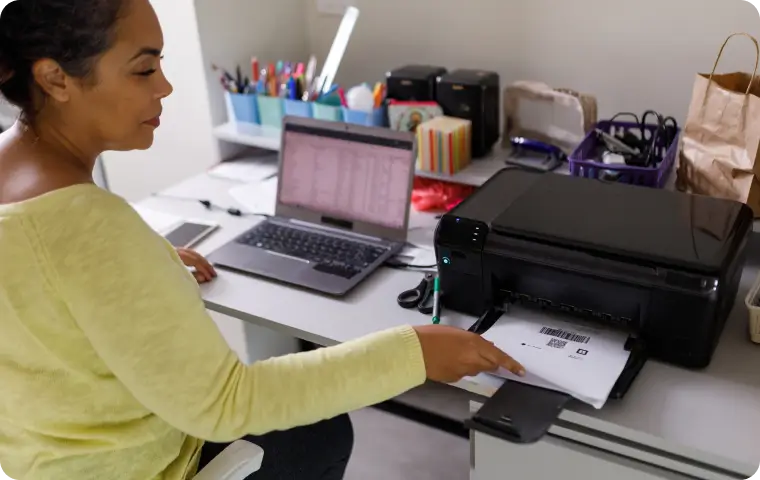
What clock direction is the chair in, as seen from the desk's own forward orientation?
The chair is roughly at 1 o'clock from the desk.

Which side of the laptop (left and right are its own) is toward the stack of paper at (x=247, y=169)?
right

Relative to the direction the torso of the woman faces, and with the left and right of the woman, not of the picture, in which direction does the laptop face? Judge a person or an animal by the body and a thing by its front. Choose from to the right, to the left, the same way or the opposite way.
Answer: the opposite way

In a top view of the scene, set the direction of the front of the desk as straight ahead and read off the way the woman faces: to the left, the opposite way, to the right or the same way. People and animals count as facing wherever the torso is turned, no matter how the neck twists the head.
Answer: the opposite way

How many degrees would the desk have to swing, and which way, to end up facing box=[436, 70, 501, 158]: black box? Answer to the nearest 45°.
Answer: approximately 135° to its right

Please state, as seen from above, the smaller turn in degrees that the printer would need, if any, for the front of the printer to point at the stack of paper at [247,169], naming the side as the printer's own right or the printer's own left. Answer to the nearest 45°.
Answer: approximately 90° to the printer's own right

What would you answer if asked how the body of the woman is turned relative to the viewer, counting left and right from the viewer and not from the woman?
facing away from the viewer and to the right of the viewer

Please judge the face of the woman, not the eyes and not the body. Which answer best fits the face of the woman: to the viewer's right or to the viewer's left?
to the viewer's right

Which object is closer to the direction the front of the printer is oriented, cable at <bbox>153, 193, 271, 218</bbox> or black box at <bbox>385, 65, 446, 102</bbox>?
the cable

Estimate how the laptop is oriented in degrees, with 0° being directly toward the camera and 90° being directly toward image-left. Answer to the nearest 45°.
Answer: approximately 45°

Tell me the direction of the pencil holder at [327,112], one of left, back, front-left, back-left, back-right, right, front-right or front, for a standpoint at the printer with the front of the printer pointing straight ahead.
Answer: right
